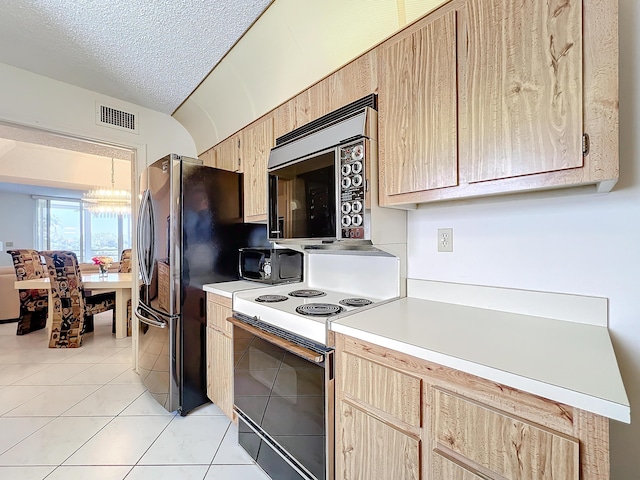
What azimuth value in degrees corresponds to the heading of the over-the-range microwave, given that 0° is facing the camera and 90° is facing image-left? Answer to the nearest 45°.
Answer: approximately 45°

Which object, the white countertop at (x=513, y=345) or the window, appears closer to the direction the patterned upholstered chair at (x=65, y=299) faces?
the window

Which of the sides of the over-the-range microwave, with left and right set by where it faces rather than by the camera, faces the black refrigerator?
right

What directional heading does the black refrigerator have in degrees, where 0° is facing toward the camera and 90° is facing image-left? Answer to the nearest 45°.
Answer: approximately 45°

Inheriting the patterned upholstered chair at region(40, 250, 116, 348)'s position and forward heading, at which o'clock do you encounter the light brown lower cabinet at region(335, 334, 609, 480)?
The light brown lower cabinet is roughly at 4 o'clock from the patterned upholstered chair.

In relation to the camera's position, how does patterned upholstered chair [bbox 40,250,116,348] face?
facing away from the viewer and to the right of the viewer

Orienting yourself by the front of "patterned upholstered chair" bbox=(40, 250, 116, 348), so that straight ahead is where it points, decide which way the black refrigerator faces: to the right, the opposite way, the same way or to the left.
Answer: the opposite way

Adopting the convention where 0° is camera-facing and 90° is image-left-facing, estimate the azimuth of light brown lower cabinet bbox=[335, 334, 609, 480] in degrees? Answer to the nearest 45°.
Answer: approximately 45°

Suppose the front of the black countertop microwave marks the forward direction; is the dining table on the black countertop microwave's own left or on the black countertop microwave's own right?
on the black countertop microwave's own right
